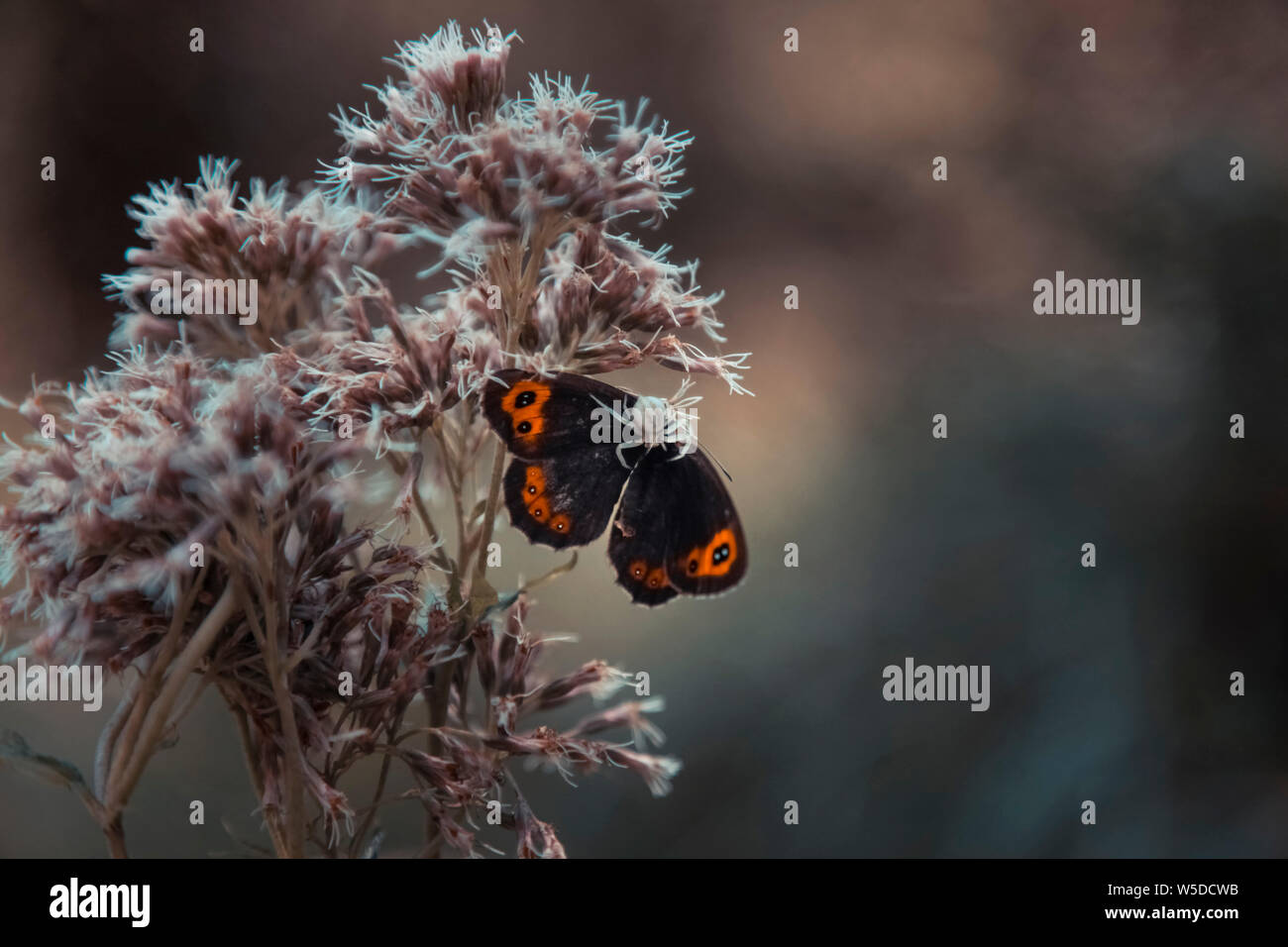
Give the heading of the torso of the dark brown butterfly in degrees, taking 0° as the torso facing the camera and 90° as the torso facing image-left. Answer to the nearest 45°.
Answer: approximately 225°
